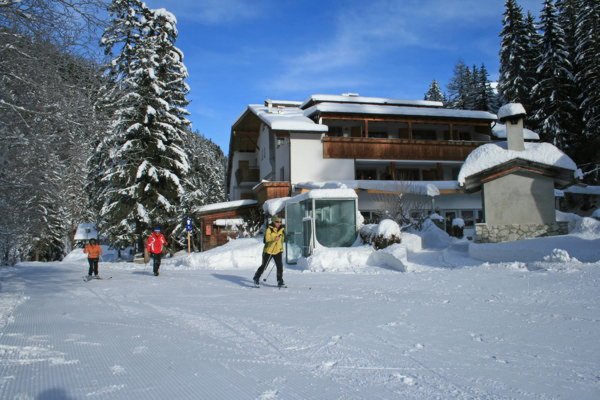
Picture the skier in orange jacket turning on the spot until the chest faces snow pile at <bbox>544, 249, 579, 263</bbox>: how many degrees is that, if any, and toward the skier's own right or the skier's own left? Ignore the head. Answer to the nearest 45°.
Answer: approximately 45° to the skier's own left

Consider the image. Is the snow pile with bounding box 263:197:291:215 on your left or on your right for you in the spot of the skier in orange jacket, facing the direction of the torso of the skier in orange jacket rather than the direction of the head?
on your left

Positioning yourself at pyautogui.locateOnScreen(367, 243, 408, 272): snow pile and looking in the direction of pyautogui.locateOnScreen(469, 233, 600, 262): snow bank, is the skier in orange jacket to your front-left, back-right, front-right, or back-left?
back-left

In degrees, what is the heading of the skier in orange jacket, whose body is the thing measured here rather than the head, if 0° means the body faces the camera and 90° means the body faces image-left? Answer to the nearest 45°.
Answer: approximately 0°

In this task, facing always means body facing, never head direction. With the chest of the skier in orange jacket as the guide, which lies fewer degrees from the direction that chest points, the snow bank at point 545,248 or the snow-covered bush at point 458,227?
the snow bank

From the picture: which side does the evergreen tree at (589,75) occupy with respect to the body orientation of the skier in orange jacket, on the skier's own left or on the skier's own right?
on the skier's own left

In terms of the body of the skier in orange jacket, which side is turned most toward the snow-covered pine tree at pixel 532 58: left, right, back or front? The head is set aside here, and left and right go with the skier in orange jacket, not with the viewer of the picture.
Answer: left

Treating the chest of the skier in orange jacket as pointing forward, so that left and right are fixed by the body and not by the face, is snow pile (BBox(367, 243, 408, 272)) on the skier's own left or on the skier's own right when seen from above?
on the skier's own left

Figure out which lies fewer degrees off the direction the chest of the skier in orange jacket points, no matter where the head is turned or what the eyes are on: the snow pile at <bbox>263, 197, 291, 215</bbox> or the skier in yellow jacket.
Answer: the skier in yellow jacket

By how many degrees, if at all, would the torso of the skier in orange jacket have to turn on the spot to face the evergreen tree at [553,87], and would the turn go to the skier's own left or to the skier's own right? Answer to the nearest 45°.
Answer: approximately 90° to the skier's own left
